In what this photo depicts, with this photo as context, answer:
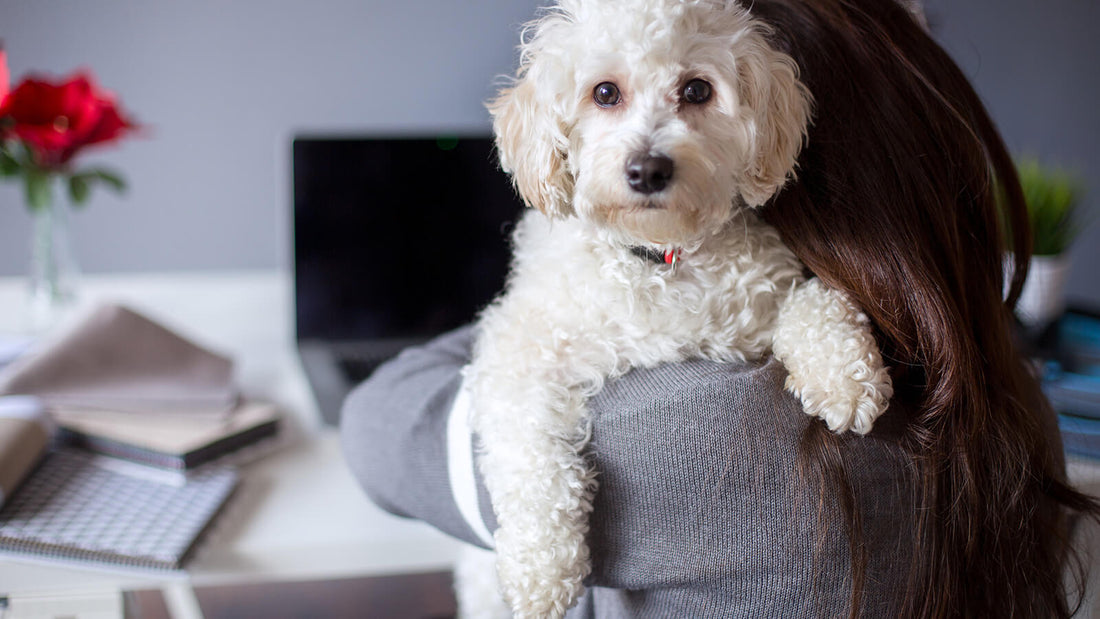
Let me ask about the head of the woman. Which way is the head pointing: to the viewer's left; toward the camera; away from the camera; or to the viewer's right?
away from the camera

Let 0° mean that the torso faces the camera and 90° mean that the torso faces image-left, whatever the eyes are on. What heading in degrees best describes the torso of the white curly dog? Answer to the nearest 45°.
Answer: approximately 0°

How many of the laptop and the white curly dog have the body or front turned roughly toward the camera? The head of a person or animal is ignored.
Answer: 2

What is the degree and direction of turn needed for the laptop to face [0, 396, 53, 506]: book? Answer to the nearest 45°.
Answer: approximately 45° to its right
